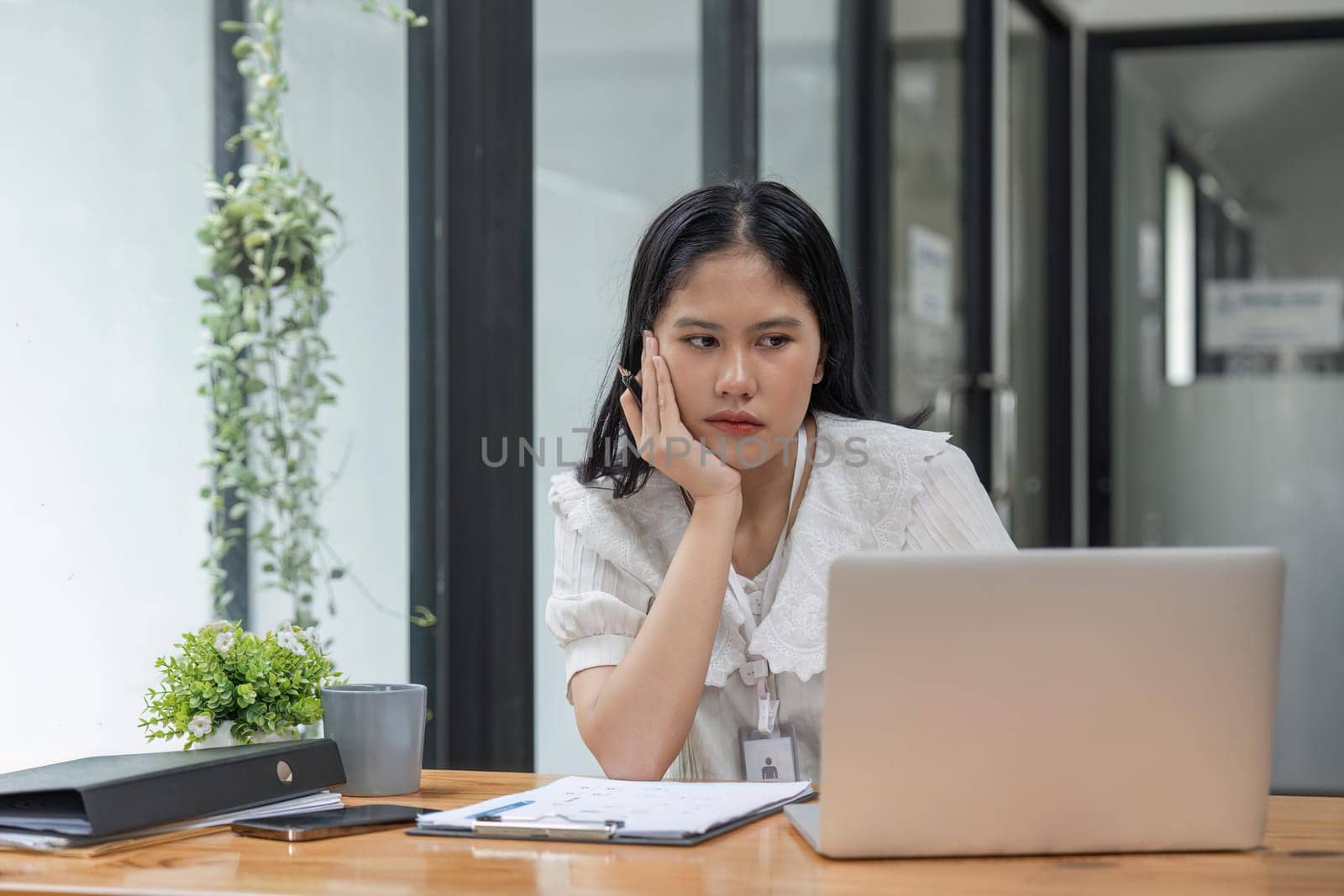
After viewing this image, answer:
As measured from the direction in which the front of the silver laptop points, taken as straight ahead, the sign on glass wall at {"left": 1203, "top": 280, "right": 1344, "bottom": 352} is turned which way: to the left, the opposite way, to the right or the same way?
the opposite way

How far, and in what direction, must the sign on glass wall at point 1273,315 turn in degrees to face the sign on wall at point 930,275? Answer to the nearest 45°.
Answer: approximately 45° to its right

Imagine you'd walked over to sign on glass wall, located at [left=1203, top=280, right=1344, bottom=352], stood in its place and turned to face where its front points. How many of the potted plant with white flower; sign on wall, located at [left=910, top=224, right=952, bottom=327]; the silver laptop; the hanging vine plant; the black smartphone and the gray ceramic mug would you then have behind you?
0

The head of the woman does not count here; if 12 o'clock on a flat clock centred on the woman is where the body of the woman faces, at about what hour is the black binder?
The black binder is roughly at 1 o'clock from the woman.

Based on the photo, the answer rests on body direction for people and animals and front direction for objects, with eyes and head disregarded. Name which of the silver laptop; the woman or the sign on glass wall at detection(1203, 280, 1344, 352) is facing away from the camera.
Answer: the silver laptop

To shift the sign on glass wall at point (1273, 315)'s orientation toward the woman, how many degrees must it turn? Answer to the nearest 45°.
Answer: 0° — it already faces them

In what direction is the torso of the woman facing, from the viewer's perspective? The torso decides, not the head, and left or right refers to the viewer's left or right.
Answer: facing the viewer

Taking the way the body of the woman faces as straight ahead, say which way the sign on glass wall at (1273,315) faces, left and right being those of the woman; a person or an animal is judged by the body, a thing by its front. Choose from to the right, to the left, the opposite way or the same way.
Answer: the same way

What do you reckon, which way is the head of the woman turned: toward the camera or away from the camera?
toward the camera

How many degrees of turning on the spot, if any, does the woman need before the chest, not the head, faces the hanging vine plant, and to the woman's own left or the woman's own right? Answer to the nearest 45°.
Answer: approximately 135° to the woman's own right

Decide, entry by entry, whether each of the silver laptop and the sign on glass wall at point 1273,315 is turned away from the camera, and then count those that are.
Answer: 1

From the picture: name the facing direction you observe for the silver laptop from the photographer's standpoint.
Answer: facing away from the viewer

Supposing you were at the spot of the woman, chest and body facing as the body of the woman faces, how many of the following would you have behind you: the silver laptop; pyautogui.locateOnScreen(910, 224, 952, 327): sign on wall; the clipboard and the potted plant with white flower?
1

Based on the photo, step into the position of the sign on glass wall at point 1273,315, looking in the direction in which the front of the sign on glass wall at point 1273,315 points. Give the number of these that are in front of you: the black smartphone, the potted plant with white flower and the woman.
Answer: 3

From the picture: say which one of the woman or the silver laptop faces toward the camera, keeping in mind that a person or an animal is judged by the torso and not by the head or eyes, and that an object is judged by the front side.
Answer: the woman
